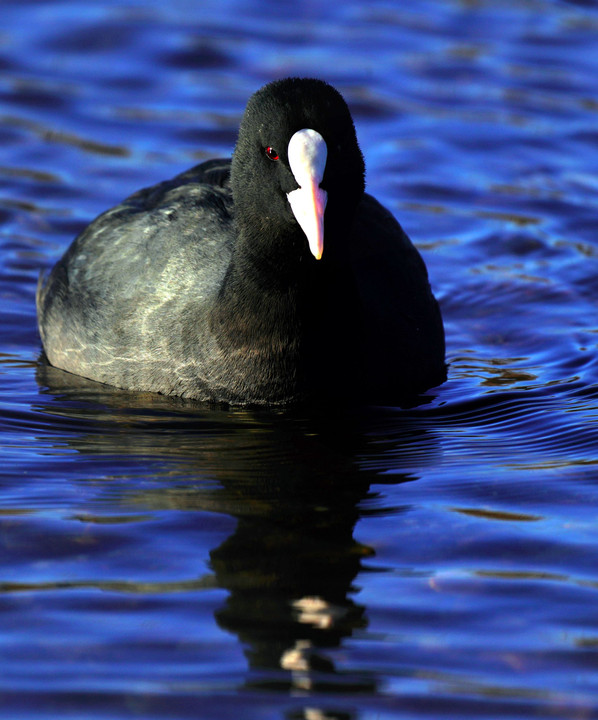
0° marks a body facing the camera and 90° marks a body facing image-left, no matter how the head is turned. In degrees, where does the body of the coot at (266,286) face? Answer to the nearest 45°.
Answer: approximately 315°
